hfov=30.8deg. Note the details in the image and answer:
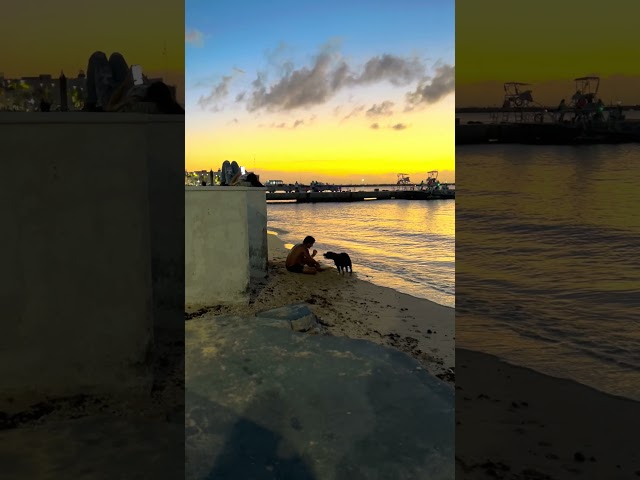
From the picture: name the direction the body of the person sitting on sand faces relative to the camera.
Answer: to the viewer's right
